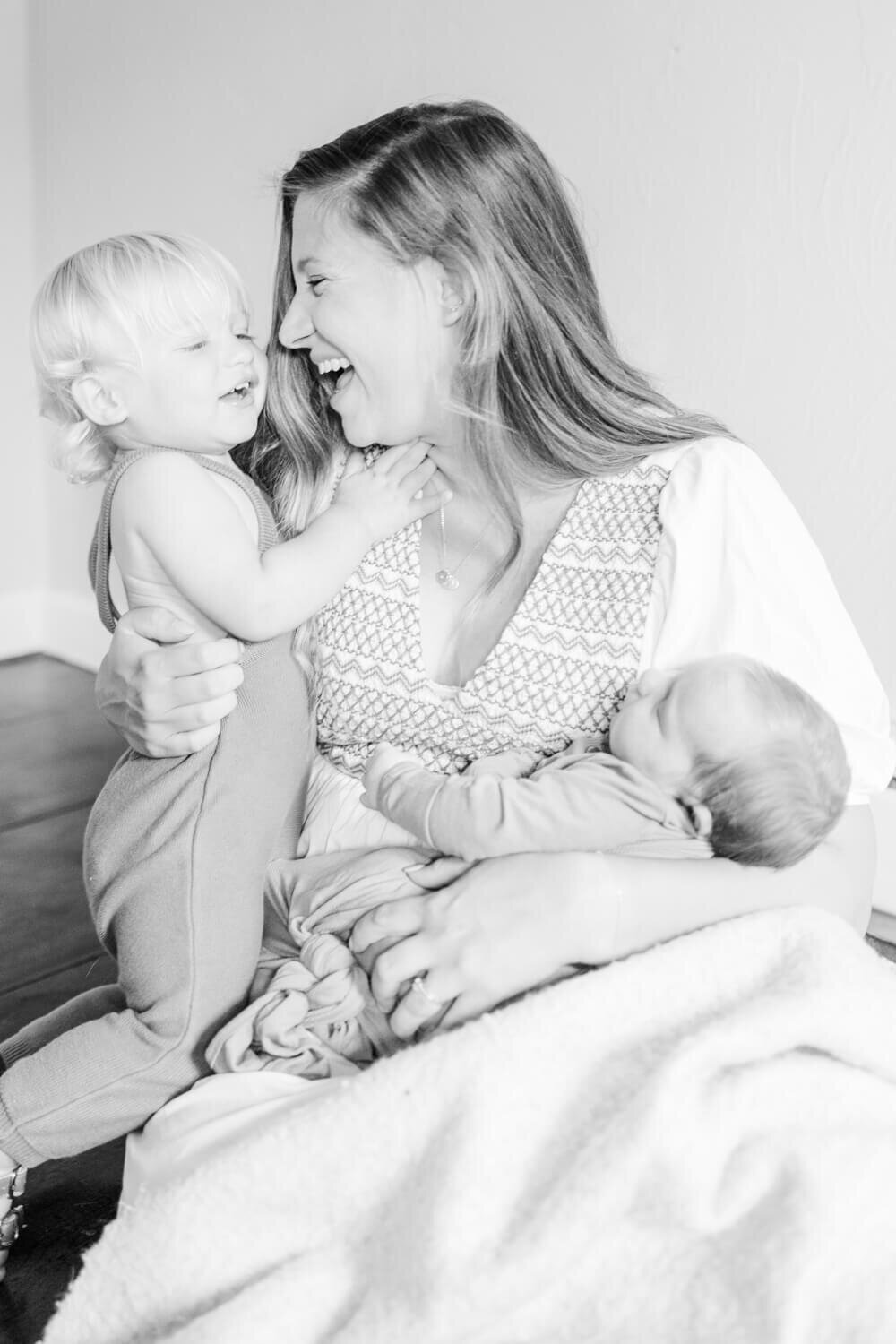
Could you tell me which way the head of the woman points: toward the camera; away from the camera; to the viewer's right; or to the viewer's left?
to the viewer's left

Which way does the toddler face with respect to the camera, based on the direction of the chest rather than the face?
to the viewer's right

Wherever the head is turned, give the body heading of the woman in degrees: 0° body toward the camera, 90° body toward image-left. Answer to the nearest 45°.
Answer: approximately 45°
